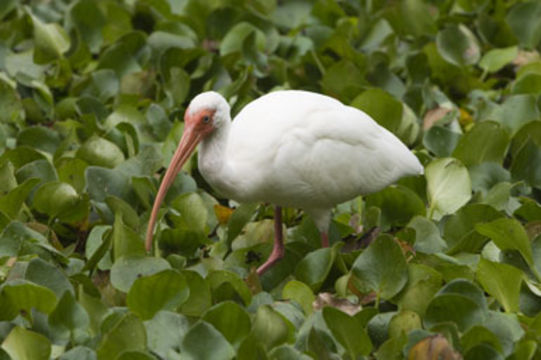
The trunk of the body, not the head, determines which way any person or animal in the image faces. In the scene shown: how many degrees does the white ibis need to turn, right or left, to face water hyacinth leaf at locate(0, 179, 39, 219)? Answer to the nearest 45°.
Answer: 0° — it already faces it

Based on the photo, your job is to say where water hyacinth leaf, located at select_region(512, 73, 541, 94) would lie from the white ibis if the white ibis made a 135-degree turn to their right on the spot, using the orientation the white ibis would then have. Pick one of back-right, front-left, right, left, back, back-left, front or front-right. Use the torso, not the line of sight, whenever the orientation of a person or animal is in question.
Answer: front

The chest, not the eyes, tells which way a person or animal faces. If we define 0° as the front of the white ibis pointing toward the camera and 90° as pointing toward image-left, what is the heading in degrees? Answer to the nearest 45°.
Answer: approximately 90°

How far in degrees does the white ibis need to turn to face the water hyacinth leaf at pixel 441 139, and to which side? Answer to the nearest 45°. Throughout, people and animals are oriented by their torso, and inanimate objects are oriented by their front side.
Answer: approximately 135° to its right

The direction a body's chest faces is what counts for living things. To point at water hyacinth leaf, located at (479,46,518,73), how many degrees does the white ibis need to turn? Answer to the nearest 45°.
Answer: approximately 135° to its right

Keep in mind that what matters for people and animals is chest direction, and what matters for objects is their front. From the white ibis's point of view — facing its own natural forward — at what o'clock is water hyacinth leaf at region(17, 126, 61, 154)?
The water hyacinth leaf is roughly at 1 o'clock from the white ibis.
